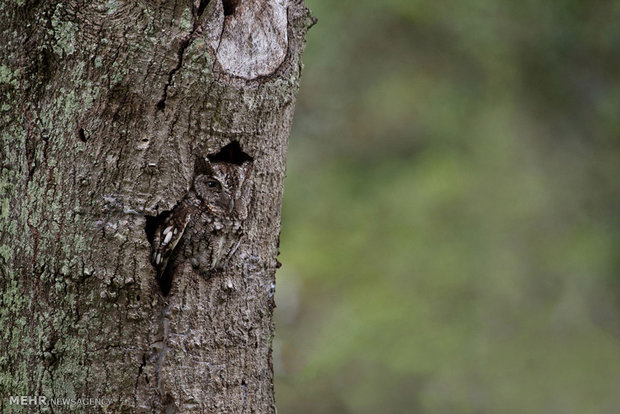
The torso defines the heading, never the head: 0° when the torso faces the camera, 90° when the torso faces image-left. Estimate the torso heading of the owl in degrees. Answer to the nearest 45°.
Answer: approximately 315°
